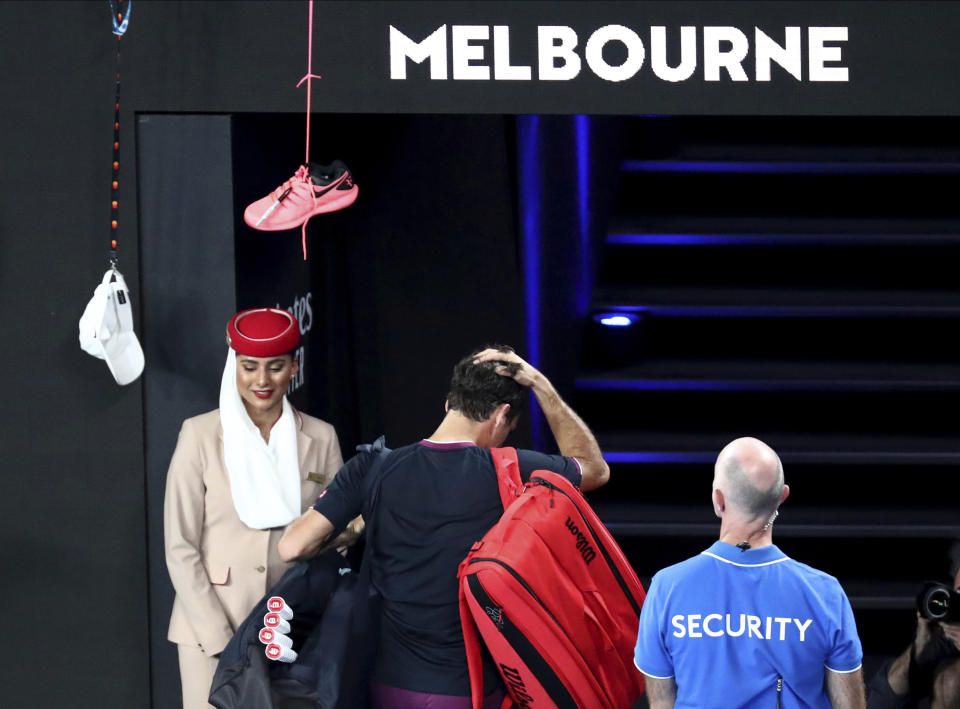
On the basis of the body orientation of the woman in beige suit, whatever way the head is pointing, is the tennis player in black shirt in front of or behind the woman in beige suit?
in front

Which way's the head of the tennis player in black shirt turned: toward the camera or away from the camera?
away from the camera

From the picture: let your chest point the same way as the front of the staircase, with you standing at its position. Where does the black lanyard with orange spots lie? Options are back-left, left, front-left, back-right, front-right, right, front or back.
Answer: front-right

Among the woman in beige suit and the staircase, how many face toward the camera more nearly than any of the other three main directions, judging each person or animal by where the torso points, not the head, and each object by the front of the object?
2

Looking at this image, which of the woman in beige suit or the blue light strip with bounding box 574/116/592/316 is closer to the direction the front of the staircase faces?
the woman in beige suit

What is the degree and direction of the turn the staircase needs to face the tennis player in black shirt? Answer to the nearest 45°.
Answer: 0° — it already faces them

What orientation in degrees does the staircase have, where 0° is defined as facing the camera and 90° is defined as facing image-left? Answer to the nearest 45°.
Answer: approximately 0°

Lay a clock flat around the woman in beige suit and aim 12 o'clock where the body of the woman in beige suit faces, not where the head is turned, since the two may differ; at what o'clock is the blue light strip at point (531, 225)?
The blue light strip is roughly at 7 o'clock from the woman in beige suit.

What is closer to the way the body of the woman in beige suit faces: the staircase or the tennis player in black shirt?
the tennis player in black shirt
